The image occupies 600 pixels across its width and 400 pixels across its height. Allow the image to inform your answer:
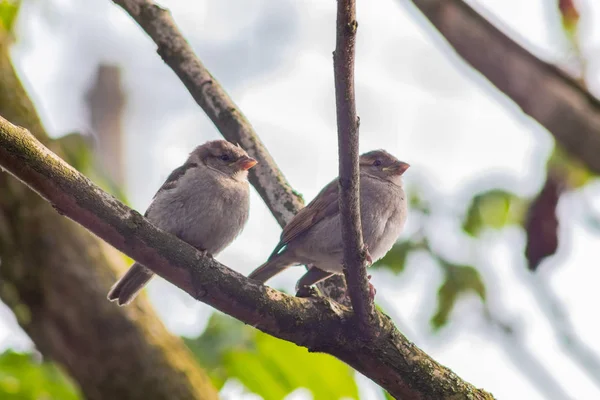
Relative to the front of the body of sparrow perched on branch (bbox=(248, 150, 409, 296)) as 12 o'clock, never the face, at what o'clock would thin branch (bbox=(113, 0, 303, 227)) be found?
The thin branch is roughly at 6 o'clock from the sparrow perched on branch.

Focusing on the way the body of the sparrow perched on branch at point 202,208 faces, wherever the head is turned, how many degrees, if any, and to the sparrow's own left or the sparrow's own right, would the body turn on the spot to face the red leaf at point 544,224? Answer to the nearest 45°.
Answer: approximately 90° to the sparrow's own left

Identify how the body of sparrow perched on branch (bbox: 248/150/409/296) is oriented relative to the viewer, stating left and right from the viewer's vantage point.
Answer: facing to the right of the viewer

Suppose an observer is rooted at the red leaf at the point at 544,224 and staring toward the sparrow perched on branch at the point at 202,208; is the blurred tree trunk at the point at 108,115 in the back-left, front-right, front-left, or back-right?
front-right

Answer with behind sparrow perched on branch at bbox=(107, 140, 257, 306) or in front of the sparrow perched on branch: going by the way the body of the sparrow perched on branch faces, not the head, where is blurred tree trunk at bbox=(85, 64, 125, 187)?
behind

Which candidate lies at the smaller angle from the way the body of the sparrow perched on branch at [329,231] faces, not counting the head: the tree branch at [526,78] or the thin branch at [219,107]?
the tree branch

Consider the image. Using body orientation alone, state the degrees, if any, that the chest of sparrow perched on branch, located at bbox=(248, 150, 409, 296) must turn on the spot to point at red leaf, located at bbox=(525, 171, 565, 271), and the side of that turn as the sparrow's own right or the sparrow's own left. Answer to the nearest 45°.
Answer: approximately 45° to the sparrow's own left

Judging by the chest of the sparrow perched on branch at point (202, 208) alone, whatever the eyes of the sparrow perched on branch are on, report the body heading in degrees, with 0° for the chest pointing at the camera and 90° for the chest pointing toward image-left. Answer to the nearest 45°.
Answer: approximately 315°

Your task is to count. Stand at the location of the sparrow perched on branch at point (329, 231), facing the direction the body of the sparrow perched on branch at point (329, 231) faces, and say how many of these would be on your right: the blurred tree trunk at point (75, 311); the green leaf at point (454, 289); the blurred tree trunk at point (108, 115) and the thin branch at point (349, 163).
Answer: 1

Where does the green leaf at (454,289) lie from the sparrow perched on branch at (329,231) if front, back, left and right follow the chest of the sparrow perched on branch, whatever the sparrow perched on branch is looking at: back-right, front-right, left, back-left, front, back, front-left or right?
front-left

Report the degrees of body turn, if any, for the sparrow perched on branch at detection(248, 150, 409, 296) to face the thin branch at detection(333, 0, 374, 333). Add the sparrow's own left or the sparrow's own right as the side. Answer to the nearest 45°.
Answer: approximately 90° to the sparrow's own right
